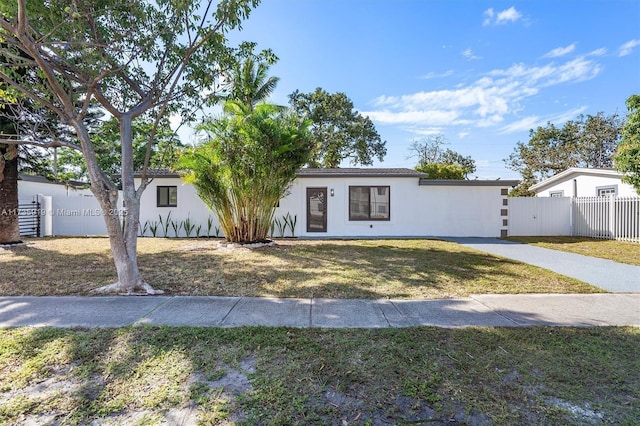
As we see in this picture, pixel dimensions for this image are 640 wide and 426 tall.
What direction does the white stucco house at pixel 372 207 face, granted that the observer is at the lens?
facing the viewer

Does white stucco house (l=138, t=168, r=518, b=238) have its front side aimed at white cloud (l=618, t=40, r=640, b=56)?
no

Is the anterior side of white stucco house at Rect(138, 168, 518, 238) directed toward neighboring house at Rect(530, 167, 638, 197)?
no

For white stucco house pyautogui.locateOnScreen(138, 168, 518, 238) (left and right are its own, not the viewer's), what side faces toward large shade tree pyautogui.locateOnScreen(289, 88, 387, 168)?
back

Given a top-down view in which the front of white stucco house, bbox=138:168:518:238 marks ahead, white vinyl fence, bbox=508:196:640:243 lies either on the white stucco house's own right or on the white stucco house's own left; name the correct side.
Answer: on the white stucco house's own left

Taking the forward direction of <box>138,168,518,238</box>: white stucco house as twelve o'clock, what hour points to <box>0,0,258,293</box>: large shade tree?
The large shade tree is roughly at 1 o'clock from the white stucco house.

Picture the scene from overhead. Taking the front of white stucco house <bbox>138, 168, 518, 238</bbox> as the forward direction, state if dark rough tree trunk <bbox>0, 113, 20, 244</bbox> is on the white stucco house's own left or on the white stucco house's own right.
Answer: on the white stucco house's own right
